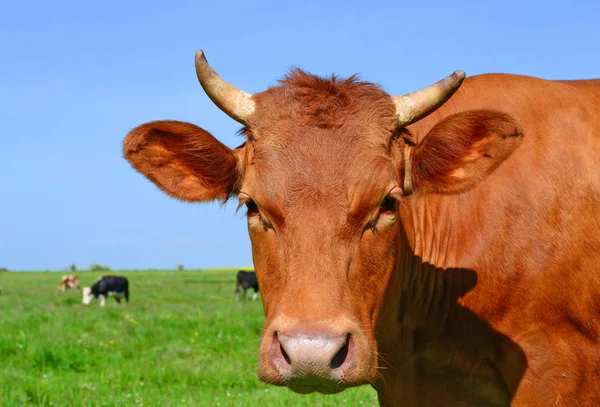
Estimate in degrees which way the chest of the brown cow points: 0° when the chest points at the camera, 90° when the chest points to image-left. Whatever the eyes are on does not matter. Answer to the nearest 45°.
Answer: approximately 45°

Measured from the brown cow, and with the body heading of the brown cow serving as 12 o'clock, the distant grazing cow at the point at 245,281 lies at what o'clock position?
The distant grazing cow is roughly at 4 o'clock from the brown cow.

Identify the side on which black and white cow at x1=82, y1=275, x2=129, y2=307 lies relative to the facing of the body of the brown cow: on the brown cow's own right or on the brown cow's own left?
on the brown cow's own right
